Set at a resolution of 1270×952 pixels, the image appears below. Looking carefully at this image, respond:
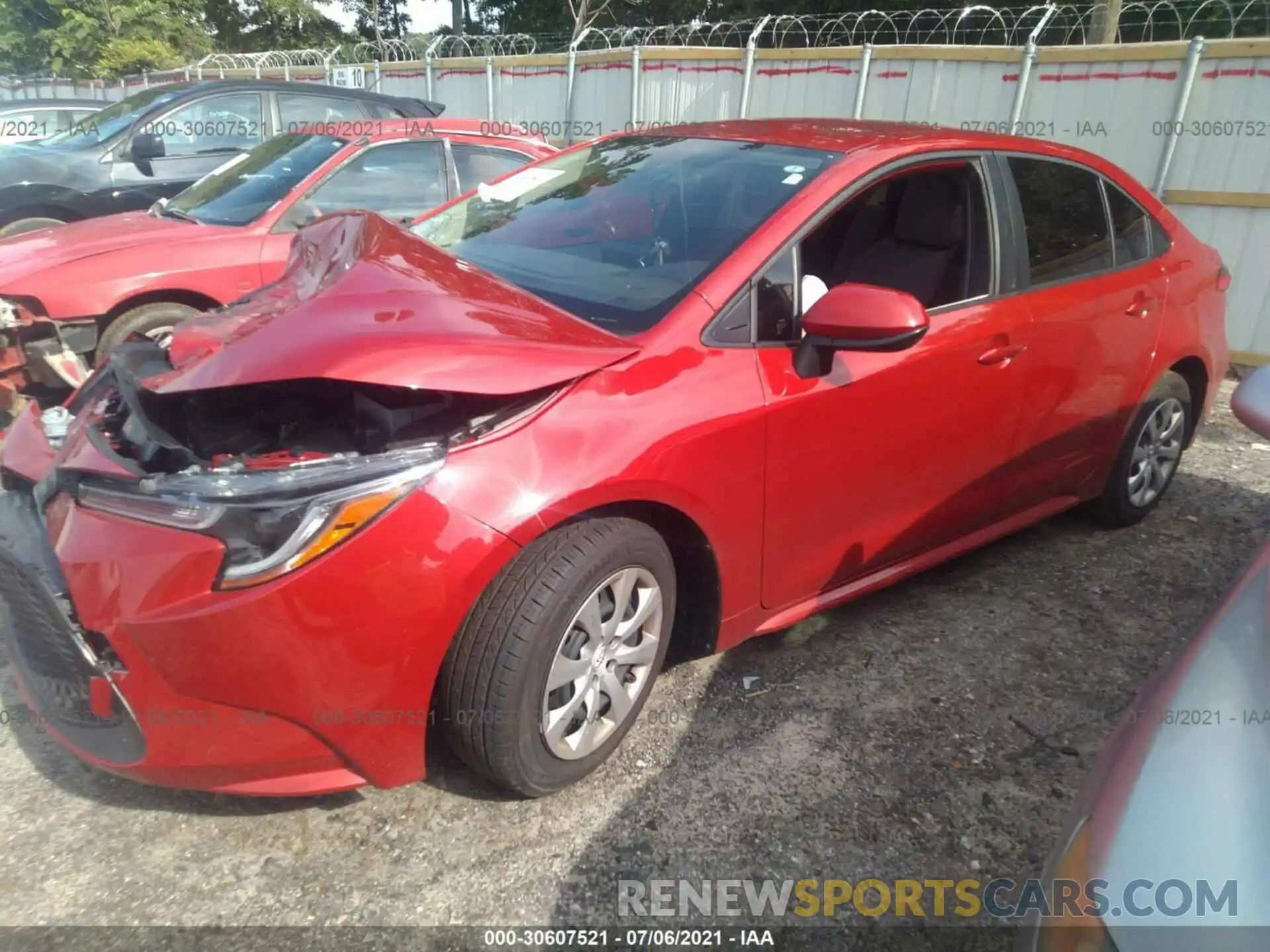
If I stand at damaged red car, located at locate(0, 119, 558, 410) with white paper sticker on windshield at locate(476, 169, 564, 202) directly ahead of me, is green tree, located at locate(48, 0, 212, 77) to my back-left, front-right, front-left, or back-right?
back-left

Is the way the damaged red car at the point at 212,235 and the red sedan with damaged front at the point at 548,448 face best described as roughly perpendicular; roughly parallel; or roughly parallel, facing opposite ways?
roughly parallel

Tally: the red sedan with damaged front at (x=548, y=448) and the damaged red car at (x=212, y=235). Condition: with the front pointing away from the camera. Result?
0

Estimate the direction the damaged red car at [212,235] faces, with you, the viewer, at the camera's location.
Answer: facing the viewer and to the left of the viewer

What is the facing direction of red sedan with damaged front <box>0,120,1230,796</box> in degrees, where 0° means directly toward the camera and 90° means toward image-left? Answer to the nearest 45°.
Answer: approximately 45°

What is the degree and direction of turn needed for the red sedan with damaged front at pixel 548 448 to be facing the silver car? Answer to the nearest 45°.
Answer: approximately 90° to its left

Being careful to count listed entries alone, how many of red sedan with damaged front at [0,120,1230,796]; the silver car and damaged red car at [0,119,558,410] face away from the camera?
0

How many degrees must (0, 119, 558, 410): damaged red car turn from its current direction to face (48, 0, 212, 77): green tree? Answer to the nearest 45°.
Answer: approximately 135° to its right

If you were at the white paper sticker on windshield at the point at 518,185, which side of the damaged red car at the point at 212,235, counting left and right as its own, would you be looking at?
left

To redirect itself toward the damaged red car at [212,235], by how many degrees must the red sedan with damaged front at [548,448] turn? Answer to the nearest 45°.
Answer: approximately 90° to its right

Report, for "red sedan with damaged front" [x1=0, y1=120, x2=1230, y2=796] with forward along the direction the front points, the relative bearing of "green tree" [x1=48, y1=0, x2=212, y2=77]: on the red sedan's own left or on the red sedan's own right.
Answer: on the red sedan's own right

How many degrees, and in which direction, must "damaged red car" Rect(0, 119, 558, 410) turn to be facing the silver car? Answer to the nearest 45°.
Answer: approximately 45° to its left
